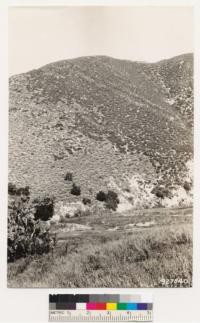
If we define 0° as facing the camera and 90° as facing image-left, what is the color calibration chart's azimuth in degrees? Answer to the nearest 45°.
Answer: approximately 0°
